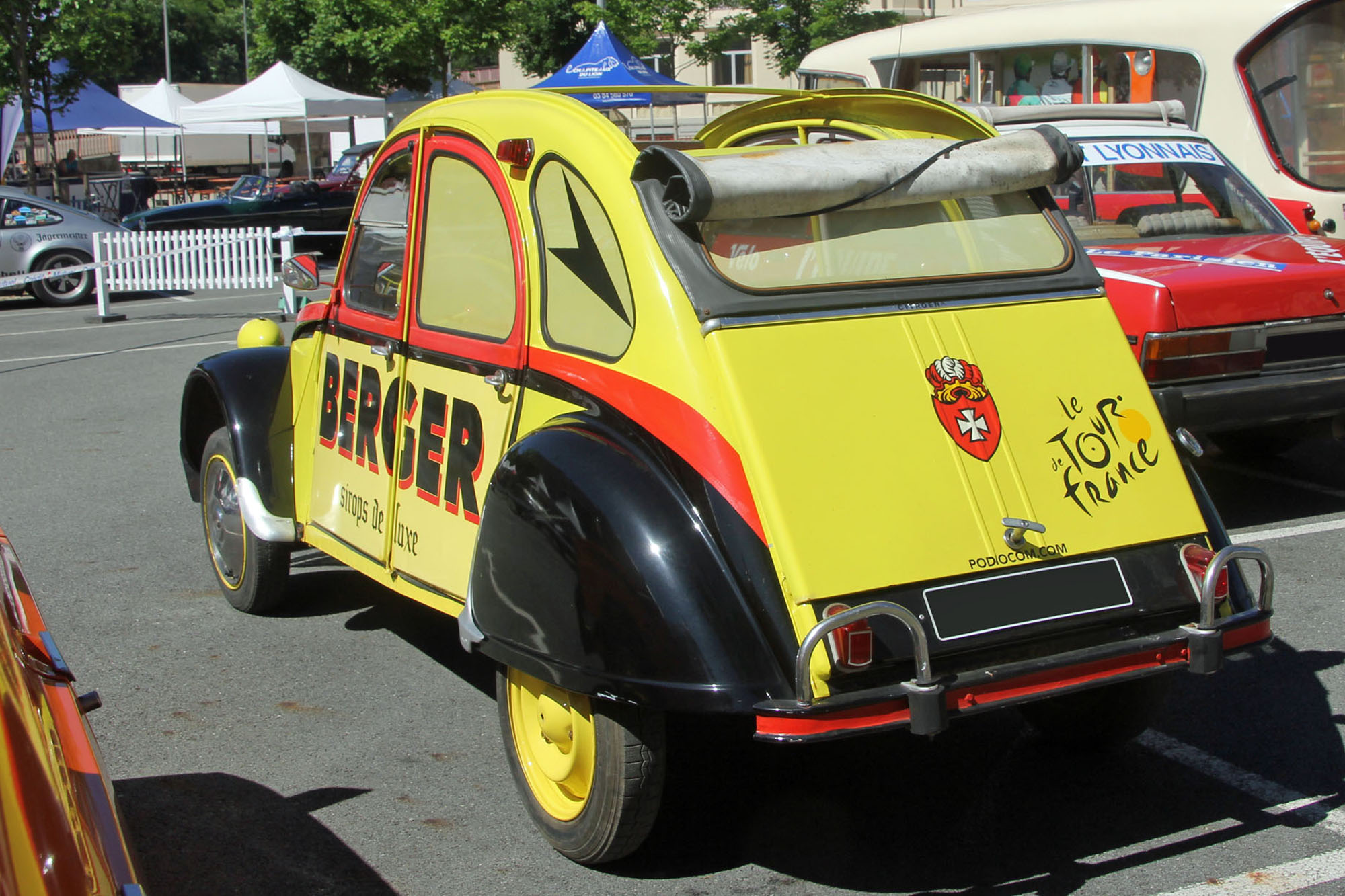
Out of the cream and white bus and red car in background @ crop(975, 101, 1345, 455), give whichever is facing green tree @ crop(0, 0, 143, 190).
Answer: the red car in background

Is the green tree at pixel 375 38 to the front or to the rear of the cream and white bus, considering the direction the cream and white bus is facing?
to the rear

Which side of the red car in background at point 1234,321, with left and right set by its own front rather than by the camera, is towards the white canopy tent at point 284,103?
front

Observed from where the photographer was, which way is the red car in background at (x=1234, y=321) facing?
facing away from the viewer and to the left of the viewer

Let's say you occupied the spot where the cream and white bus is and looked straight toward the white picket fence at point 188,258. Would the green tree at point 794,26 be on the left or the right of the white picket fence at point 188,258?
right

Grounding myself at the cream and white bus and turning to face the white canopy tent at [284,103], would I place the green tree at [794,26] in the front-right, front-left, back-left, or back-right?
front-right

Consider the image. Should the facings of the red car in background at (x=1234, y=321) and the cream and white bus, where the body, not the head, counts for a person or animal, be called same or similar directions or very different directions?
very different directions

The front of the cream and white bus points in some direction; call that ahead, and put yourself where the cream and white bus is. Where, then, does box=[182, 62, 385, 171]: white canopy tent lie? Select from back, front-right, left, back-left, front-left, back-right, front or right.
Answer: back

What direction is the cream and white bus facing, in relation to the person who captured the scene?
facing the viewer and to the right of the viewer

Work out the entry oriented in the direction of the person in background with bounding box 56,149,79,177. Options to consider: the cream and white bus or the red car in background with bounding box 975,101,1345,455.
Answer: the red car in background

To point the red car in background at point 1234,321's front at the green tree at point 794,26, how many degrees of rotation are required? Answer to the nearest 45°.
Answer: approximately 45° to its right

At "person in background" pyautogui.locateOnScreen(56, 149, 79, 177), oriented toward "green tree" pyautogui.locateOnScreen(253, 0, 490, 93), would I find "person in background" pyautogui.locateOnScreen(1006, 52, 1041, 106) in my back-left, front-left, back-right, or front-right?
back-right

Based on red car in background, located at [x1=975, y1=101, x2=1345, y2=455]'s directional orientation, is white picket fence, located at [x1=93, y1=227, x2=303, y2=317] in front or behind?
in front

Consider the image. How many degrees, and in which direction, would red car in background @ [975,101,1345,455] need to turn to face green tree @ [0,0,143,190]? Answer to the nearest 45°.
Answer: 0° — it already faces it

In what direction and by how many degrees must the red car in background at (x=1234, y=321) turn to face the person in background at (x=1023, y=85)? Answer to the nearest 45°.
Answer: approximately 45° to its right

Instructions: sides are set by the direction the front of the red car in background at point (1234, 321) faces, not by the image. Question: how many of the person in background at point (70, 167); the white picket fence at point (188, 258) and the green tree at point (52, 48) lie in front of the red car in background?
3

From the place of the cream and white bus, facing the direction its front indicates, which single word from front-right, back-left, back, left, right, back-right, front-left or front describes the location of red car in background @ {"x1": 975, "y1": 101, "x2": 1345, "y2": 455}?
front-right
